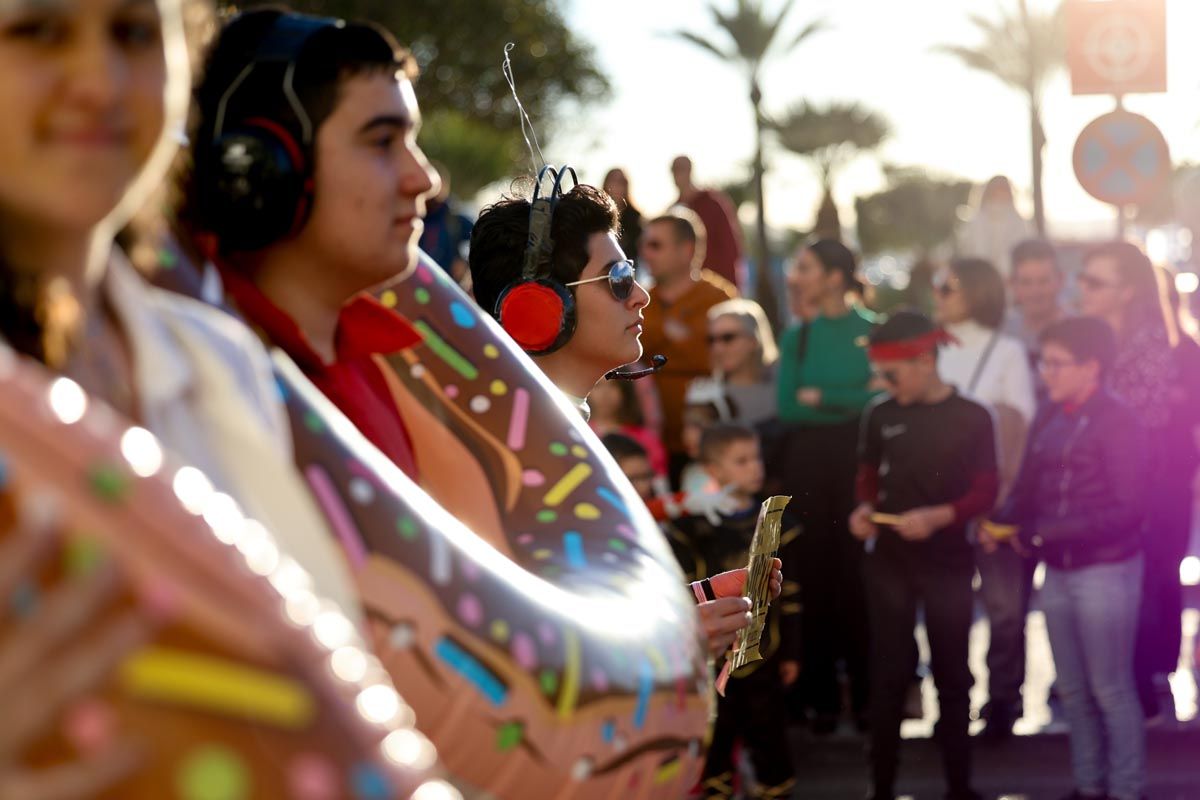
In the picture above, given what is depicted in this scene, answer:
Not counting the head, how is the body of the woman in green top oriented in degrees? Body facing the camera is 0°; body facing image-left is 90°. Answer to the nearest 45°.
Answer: approximately 45°

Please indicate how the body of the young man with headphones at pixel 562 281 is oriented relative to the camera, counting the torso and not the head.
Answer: to the viewer's right

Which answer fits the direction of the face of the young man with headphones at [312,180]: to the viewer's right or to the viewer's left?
to the viewer's right

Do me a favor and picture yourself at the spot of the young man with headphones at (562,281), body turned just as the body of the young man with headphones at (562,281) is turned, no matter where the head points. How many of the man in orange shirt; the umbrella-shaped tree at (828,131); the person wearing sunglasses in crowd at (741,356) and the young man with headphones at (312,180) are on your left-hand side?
3

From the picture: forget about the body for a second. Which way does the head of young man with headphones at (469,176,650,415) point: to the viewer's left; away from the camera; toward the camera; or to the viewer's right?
to the viewer's right

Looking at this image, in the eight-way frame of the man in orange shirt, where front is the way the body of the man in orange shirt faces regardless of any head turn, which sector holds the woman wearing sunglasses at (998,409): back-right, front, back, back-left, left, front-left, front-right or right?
back-left
